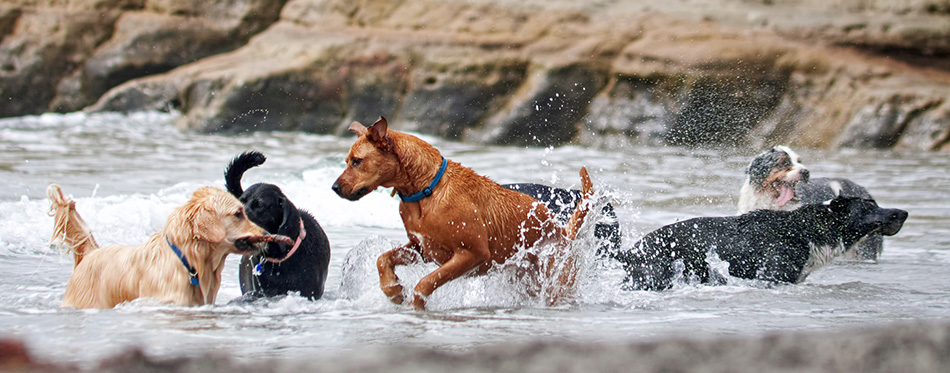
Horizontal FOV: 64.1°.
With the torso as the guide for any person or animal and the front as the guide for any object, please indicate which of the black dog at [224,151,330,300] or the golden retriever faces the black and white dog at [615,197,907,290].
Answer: the golden retriever

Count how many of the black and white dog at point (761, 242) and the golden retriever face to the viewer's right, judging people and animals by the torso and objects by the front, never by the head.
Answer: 2

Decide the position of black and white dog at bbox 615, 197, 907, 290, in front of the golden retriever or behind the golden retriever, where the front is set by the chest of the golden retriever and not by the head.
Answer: in front

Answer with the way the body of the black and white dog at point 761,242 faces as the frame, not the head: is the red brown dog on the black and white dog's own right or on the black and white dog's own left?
on the black and white dog's own right

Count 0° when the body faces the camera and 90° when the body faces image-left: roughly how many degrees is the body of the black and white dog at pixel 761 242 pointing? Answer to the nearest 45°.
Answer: approximately 270°

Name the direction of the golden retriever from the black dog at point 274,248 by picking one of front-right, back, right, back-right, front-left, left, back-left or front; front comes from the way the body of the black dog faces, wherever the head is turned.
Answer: front

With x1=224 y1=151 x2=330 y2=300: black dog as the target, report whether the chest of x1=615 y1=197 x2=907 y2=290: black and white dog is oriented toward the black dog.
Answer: no

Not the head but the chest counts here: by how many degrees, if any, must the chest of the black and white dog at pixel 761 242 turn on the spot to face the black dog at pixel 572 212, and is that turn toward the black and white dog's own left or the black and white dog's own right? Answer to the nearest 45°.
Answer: approximately 180°

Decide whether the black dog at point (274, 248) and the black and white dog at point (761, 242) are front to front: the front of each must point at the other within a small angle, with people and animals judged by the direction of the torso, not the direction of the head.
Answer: no

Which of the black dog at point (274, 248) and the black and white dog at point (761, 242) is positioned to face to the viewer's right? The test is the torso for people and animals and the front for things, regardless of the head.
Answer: the black and white dog

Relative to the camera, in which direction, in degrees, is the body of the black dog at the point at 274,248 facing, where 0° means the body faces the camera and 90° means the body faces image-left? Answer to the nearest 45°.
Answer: approximately 45°

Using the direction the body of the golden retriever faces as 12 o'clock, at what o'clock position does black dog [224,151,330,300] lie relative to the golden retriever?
The black dog is roughly at 11 o'clock from the golden retriever.

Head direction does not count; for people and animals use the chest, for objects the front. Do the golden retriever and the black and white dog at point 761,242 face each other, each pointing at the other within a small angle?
no

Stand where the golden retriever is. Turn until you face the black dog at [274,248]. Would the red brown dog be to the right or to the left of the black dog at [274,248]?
right

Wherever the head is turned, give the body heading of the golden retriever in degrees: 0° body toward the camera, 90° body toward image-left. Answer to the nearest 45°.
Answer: approximately 270°

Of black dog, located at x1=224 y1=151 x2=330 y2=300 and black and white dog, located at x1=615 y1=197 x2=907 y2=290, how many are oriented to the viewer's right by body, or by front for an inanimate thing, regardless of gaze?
1

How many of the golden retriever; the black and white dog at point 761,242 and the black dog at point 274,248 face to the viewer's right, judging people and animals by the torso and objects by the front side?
2

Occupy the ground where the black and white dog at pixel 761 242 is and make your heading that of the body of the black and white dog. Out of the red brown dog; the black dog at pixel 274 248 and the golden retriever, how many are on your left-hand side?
0
